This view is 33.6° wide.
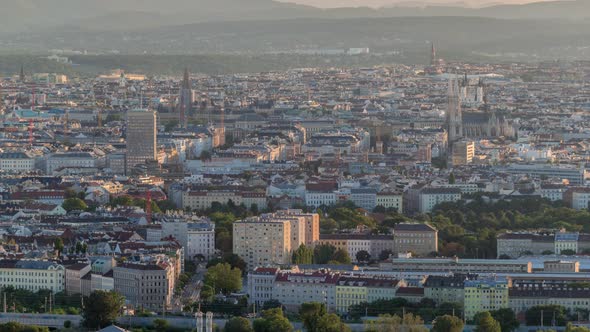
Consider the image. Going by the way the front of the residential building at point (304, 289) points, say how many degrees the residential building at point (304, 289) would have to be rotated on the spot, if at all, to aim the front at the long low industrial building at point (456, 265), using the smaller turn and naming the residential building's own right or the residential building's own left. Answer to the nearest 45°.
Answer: approximately 135° to the residential building's own left

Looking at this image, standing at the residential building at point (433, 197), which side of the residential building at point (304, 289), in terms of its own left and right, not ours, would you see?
back

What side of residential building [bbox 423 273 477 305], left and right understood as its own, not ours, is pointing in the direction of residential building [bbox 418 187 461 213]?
back

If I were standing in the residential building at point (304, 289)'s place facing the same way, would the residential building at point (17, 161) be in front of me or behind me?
behind

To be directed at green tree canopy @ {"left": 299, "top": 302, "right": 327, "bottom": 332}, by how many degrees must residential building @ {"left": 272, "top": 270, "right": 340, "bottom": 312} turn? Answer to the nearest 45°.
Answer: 0° — it already faces it

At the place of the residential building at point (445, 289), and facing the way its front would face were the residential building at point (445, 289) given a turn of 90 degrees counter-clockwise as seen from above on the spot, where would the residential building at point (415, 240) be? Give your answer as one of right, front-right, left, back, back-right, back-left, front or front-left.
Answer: left

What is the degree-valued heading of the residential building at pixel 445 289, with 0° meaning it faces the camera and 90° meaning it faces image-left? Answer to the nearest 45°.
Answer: approximately 0°

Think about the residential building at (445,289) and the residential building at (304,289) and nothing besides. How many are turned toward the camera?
2

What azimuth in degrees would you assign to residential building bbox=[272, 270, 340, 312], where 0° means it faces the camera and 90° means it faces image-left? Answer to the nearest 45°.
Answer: approximately 0°
